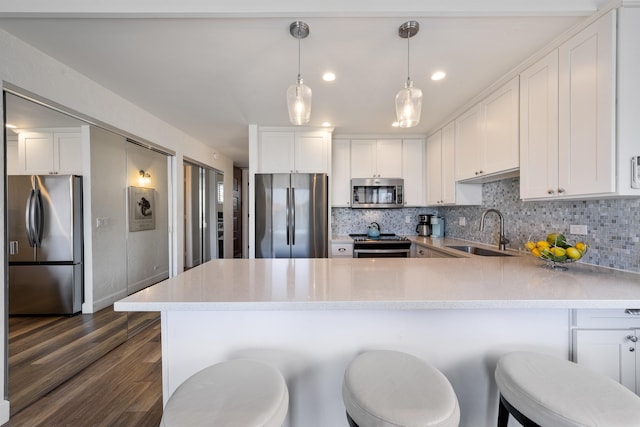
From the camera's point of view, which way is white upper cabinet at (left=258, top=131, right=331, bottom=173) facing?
toward the camera

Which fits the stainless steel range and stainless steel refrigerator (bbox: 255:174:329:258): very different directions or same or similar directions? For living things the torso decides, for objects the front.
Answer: same or similar directions

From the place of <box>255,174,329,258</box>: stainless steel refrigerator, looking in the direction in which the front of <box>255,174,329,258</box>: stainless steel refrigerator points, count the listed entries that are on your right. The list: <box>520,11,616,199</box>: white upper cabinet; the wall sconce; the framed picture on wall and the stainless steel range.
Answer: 2

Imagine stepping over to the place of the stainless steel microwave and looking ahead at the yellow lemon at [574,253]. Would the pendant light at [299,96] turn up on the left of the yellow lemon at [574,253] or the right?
right

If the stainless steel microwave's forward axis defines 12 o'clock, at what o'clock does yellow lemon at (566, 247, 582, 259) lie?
The yellow lemon is roughly at 11 o'clock from the stainless steel microwave.

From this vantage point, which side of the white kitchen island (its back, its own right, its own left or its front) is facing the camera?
front

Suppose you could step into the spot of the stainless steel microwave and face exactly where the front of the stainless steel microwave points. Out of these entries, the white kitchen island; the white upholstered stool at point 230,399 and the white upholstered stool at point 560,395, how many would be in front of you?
3

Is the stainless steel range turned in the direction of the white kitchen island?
yes

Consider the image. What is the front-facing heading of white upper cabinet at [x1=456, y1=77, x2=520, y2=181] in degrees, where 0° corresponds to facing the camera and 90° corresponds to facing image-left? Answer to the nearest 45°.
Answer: approximately 45°

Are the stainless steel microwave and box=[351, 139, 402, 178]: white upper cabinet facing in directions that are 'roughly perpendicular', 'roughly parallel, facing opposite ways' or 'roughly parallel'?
roughly parallel

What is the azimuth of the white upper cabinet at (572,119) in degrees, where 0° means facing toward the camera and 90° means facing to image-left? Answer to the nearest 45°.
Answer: approximately 45°

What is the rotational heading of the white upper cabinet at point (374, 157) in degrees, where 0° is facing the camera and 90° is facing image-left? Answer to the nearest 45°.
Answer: approximately 0°

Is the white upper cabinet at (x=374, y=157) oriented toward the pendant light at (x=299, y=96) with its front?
yes

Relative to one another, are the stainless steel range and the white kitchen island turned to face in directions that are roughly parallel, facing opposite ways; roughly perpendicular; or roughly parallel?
roughly parallel

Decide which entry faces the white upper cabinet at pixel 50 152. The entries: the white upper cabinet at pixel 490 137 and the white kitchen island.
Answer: the white upper cabinet at pixel 490 137

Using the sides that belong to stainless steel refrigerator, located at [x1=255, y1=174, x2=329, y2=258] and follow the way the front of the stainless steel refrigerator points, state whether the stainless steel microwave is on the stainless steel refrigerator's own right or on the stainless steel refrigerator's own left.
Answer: on the stainless steel refrigerator's own left
